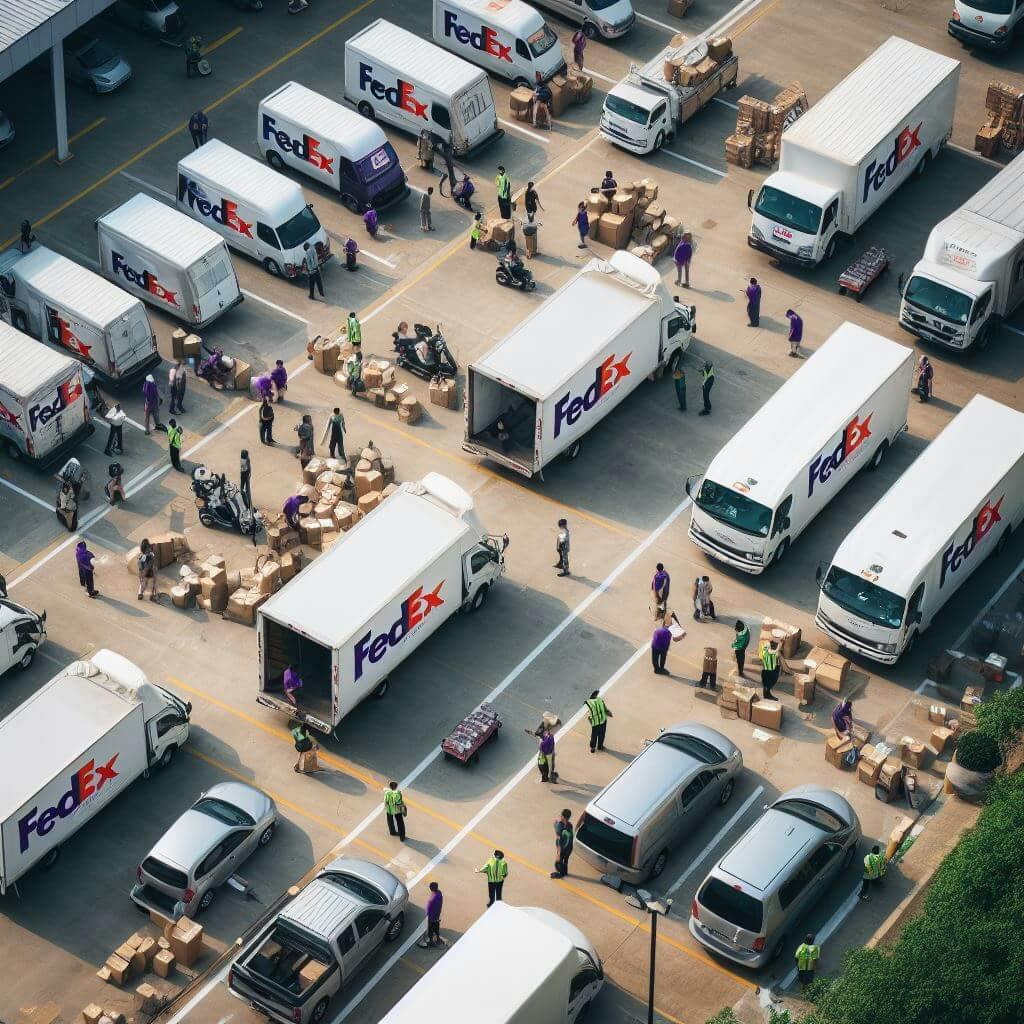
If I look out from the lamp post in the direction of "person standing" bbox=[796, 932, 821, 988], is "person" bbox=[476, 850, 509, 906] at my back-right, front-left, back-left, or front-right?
back-left

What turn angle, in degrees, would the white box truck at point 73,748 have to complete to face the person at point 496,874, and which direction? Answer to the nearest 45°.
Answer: approximately 90° to its right

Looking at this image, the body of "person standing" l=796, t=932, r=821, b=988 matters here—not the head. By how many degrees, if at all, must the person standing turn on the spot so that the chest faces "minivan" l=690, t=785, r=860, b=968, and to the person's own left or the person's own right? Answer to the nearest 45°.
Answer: approximately 45° to the person's own left

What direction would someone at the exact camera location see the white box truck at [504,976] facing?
facing away from the viewer and to the right of the viewer

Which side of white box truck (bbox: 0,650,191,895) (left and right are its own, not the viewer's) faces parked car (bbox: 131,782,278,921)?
right

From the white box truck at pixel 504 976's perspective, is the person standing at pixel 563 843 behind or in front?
in front

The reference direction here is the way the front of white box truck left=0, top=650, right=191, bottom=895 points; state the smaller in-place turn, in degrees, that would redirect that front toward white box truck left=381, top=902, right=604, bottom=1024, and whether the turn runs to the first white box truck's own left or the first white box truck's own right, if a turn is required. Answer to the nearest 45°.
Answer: approximately 90° to the first white box truck's own right
